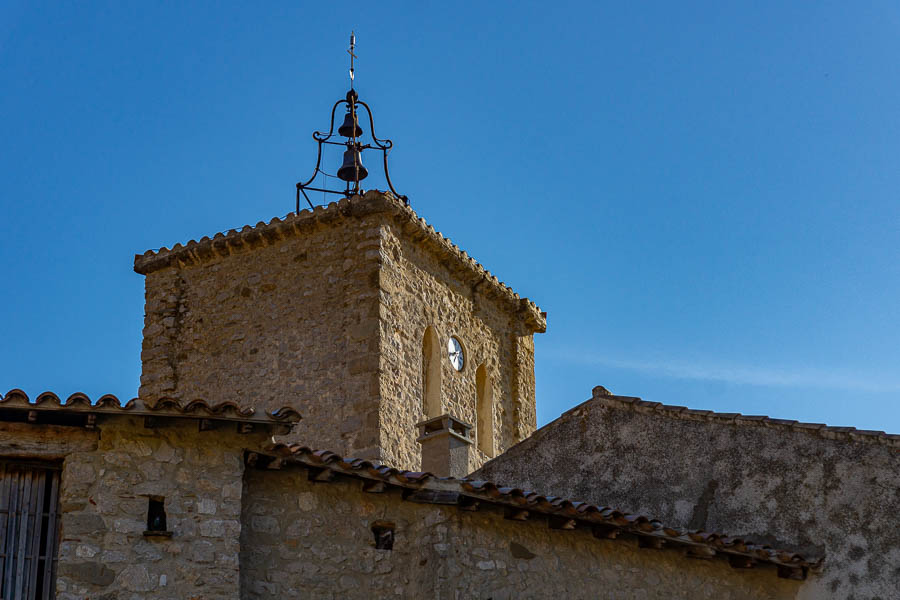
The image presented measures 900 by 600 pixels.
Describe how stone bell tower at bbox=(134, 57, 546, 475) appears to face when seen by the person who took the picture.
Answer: facing the viewer and to the right of the viewer
